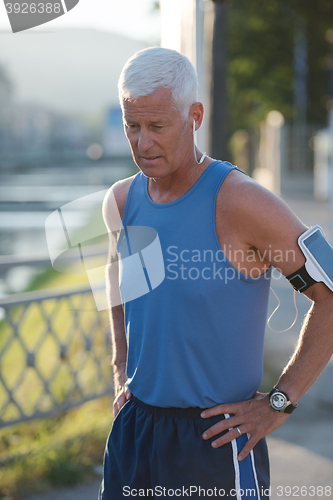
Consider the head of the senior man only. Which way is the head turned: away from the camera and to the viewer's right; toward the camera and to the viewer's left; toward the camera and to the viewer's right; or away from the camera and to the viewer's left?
toward the camera and to the viewer's left

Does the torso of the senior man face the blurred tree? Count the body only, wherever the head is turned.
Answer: no

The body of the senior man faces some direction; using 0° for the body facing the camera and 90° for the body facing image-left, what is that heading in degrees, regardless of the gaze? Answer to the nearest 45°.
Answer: approximately 45°

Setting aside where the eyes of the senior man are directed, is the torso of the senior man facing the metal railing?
no
